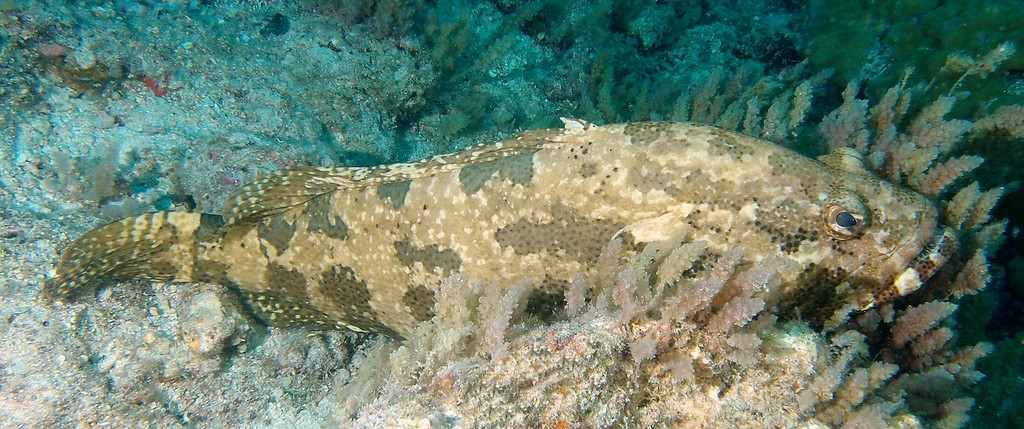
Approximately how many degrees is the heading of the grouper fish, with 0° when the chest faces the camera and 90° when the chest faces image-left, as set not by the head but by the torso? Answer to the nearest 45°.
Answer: approximately 270°
